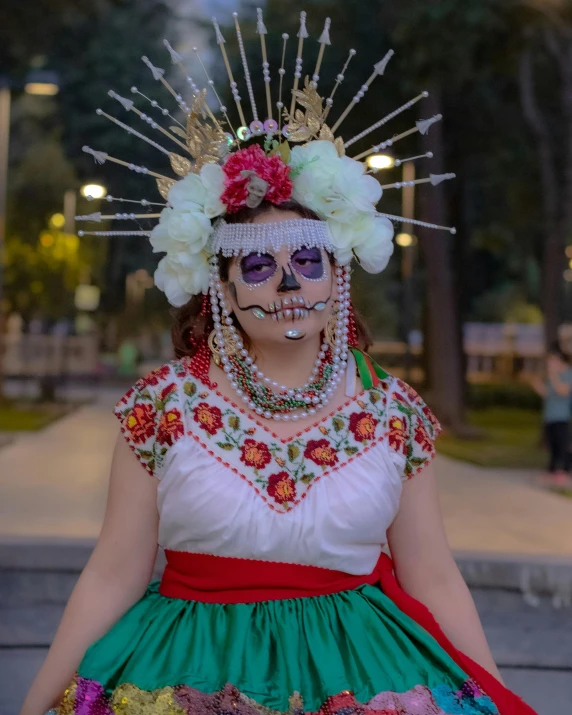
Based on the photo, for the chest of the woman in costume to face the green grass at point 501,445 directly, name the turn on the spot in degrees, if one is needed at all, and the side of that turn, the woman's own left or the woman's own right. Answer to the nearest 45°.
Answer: approximately 180°

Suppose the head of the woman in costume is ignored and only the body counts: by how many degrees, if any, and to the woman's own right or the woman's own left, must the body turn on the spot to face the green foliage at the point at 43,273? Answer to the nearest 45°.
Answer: approximately 180°

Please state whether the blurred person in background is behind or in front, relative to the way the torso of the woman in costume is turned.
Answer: behind

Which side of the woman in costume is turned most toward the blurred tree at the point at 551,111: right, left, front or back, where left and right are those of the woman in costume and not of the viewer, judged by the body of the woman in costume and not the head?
back

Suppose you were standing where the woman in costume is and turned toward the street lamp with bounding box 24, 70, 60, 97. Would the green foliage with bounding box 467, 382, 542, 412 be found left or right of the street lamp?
right

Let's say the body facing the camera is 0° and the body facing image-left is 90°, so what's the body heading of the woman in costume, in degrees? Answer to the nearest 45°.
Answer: approximately 0°

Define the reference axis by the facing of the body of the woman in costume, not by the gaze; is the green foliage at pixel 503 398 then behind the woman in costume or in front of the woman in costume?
behind

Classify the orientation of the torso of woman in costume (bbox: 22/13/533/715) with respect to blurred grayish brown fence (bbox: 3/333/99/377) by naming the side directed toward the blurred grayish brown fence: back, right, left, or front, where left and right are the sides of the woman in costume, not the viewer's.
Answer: back
